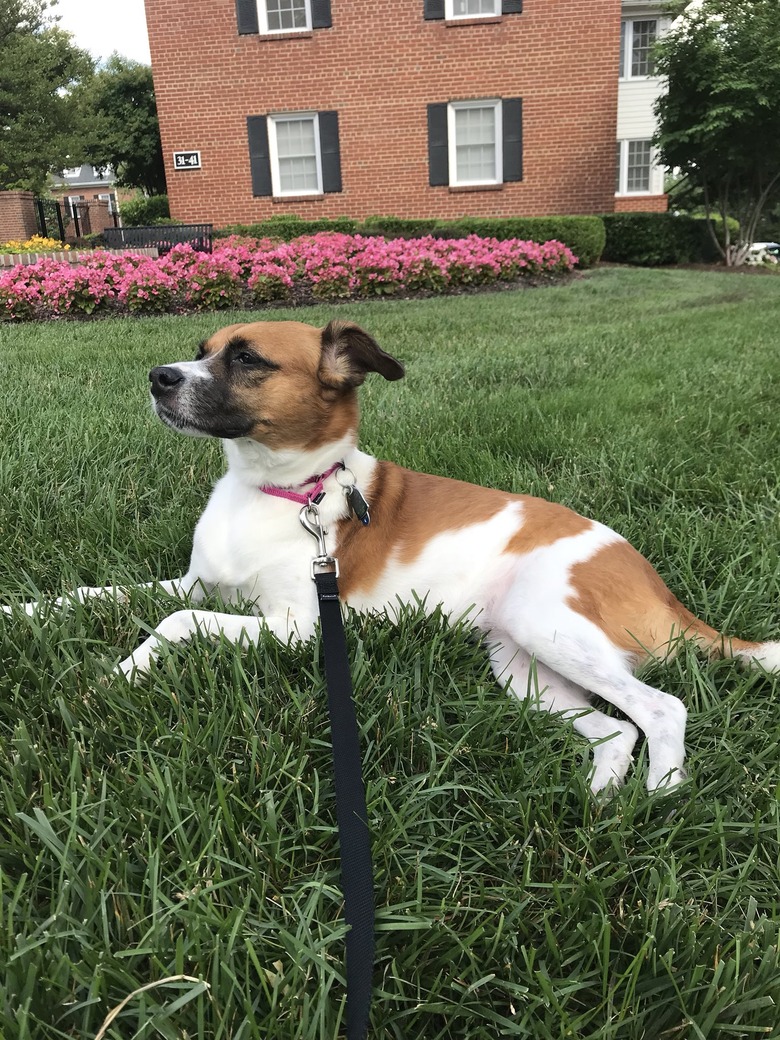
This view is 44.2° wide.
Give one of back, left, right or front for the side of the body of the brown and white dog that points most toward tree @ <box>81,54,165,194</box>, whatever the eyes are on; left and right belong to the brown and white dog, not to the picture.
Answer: right

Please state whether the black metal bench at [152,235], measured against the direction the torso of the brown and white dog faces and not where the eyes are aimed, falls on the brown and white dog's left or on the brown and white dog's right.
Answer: on the brown and white dog's right

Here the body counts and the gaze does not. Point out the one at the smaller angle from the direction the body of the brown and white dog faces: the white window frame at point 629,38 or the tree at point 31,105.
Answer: the tree

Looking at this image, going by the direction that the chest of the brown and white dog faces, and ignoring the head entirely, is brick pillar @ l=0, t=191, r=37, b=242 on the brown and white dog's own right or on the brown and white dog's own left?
on the brown and white dog's own right

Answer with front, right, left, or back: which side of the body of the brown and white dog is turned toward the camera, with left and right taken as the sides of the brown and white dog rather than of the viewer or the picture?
left

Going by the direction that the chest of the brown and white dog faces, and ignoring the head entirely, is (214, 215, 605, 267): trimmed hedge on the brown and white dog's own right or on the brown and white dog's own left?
on the brown and white dog's own right

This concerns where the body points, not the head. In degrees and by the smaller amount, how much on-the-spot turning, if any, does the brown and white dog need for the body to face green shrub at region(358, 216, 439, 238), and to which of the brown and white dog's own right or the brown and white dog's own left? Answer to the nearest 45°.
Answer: approximately 90° to the brown and white dog's own right

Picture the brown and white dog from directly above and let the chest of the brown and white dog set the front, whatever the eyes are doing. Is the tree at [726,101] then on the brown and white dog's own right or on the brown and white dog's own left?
on the brown and white dog's own right

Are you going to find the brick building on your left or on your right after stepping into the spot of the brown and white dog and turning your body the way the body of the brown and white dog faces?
on your right

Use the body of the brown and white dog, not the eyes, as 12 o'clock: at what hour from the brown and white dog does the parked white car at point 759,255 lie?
The parked white car is roughly at 4 o'clock from the brown and white dog.

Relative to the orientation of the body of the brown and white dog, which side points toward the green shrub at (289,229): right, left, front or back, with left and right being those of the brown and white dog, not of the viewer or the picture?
right

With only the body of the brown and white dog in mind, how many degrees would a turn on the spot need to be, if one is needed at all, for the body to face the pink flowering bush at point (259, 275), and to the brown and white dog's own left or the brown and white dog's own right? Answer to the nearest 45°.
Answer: approximately 90° to the brown and white dog's own right
